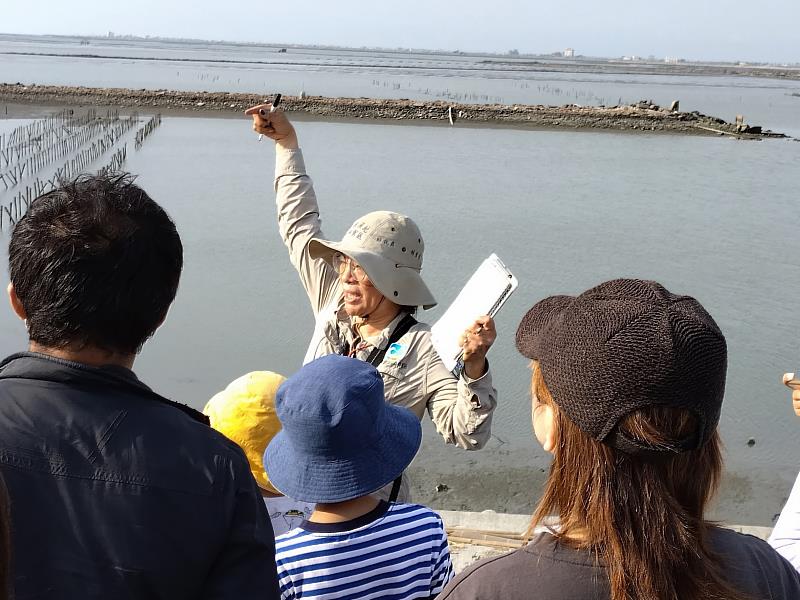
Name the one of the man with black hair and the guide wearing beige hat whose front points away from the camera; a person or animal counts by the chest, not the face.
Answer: the man with black hair

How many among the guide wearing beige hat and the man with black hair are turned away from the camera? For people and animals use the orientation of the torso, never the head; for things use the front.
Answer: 1

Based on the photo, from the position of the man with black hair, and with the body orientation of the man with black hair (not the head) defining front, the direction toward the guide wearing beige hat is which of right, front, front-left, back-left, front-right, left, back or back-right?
front-right

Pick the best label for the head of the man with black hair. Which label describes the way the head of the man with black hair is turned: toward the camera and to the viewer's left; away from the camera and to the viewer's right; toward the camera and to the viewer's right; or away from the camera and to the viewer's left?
away from the camera and to the viewer's right

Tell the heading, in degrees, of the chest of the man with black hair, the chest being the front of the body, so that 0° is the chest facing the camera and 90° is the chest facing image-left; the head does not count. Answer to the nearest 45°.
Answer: approximately 180°

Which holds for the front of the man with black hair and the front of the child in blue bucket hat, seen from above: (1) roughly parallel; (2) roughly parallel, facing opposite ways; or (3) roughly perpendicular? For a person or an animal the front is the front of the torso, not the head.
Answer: roughly parallel

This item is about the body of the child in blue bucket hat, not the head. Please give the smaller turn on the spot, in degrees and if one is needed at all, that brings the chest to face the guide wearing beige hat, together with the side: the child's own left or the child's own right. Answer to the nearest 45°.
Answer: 0° — they already face them

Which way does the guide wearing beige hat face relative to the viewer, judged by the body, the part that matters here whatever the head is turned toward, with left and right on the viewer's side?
facing the viewer and to the left of the viewer

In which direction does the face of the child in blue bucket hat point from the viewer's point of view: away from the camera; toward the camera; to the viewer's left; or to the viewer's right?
away from the camera

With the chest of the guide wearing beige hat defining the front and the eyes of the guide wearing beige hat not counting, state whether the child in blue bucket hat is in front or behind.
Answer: in front

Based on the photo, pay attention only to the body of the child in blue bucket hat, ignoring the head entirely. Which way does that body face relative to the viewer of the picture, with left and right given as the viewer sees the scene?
facing away from the viewer

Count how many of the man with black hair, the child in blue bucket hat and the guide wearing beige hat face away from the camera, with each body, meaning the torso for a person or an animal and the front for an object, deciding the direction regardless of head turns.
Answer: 2
